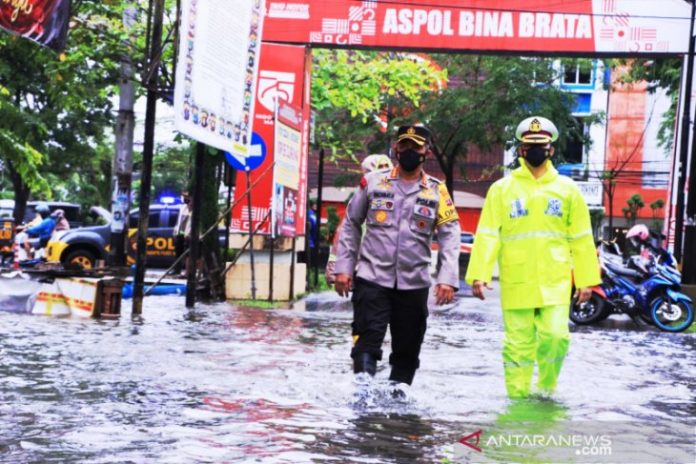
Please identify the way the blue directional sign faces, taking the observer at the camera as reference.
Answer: facing the viewer

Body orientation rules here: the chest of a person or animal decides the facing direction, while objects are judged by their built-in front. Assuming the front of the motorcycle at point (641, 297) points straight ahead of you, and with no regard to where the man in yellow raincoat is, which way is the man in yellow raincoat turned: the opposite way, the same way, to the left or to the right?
to the right

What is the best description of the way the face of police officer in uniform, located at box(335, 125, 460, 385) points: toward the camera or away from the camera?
toward the camera

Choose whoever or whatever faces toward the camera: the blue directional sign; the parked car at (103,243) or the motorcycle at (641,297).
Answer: the blue directional sign

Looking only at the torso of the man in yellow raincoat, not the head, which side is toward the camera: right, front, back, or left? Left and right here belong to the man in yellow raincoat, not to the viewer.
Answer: front

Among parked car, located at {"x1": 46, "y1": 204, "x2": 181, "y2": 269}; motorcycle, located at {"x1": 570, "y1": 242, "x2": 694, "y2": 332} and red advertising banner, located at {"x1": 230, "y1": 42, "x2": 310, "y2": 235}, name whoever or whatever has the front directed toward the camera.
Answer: the red advertising banner

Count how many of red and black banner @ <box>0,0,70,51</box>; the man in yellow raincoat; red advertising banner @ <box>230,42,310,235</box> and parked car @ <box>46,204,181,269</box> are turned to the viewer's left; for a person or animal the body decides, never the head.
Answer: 1

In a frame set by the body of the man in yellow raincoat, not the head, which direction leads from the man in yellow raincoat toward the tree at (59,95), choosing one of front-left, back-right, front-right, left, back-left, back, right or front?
back-right

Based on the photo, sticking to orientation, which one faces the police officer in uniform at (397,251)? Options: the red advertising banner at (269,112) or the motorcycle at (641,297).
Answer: the red advertising banner

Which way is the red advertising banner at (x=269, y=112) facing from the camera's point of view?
toward the camera

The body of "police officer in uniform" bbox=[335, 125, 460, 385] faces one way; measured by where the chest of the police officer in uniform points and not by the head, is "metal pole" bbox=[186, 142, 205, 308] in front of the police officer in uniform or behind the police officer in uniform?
behind

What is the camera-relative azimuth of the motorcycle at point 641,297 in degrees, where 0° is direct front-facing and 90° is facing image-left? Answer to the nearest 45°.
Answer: approximately 270°

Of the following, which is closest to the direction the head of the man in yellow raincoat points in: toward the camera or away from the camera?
toward the camera

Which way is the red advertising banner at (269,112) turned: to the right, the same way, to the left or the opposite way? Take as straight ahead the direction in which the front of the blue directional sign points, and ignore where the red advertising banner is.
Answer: the same way

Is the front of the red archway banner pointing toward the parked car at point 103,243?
no

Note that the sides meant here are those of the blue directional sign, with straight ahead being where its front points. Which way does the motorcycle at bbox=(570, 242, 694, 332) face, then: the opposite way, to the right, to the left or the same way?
to the left

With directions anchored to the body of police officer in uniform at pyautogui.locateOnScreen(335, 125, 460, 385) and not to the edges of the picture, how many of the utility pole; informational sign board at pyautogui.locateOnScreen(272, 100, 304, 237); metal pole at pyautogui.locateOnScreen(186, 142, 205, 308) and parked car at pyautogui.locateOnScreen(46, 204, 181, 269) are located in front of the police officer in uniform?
0
